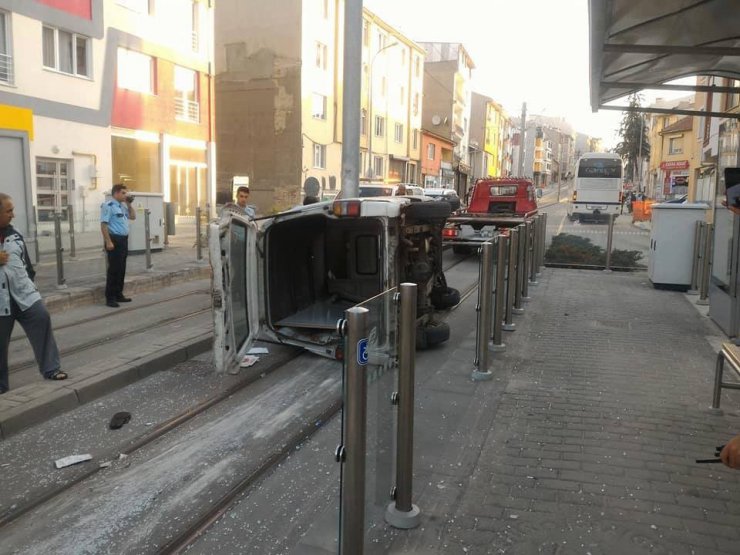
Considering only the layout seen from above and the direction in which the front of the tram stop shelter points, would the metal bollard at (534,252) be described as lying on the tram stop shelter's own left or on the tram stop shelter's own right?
on the tram stop shelter's own right

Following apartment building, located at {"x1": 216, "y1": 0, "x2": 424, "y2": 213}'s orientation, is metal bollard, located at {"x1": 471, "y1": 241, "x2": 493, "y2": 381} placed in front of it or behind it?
in front

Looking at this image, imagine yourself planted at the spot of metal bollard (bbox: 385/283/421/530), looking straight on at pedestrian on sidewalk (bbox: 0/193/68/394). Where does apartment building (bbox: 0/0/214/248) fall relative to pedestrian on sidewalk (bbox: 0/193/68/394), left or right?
right

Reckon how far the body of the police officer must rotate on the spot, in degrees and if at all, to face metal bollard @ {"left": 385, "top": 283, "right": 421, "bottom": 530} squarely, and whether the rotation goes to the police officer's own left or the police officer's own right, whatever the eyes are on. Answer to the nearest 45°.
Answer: approximately 45° to the police officer's own right

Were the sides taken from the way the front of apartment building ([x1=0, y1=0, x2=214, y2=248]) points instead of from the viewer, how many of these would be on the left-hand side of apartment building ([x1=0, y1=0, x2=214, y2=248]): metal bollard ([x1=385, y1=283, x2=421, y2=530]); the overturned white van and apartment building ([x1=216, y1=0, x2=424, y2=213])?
1

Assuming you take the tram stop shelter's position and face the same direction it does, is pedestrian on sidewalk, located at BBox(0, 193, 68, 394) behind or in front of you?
in front

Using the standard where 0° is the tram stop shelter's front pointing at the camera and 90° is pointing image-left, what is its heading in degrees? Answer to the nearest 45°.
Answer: approximately 90°

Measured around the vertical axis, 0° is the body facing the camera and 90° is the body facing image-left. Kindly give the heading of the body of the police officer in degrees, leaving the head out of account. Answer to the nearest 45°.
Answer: approximately 315°

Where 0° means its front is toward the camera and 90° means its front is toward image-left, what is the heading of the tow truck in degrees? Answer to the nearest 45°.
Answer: approximately 225°

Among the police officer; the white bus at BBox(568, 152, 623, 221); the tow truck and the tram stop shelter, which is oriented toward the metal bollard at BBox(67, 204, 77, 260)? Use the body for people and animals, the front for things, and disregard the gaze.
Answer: the tram stop shelter
